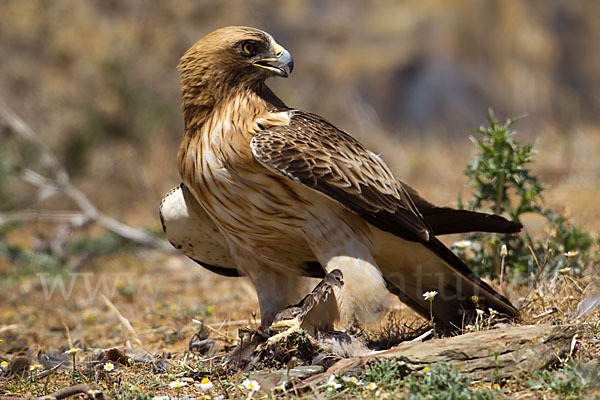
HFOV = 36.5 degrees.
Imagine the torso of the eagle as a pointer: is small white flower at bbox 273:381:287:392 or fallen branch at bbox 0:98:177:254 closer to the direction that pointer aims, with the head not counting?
the small white flower

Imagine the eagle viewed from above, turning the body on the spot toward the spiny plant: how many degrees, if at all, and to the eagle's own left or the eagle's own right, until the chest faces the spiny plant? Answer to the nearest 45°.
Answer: approximately 180°

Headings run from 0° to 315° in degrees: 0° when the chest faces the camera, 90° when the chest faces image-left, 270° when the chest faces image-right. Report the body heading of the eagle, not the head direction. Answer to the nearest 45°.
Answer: approximately 45°

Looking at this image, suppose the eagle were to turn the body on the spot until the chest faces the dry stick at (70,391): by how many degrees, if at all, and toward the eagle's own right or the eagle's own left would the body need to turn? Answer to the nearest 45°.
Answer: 0° — it already faces it

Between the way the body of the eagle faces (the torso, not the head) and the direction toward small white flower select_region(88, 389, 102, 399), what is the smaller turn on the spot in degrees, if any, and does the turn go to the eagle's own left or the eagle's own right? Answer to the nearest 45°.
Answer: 0° — it already faces it

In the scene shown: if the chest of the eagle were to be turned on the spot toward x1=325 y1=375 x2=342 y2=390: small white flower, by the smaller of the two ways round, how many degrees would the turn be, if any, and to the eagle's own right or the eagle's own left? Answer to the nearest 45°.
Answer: approximately 45° to the eagle's own left

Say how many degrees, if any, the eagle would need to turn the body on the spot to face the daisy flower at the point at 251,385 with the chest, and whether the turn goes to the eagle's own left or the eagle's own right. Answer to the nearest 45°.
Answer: approximately 45° to the eagle's own left
